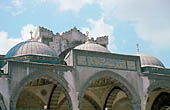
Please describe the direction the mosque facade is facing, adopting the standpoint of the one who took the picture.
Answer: facing the viewer
